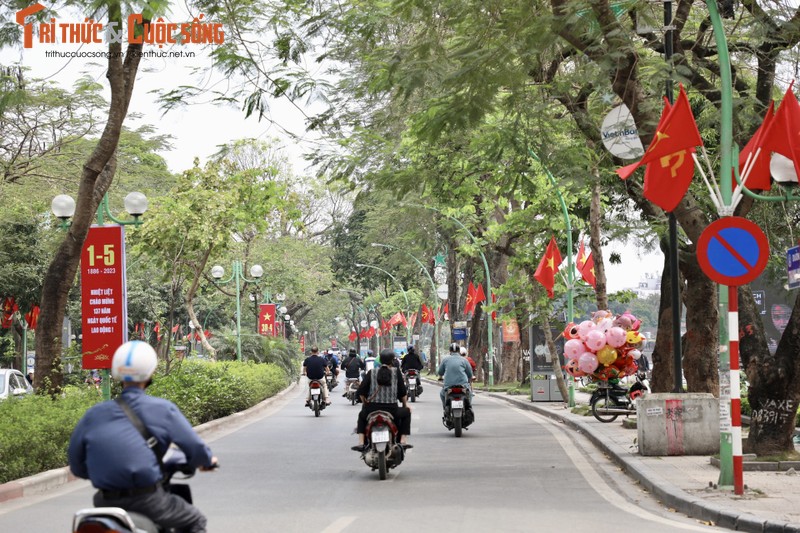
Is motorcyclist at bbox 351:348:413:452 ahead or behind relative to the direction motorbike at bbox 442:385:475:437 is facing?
behind

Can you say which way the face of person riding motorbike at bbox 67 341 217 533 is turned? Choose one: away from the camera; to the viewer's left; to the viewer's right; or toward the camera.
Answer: away from the camera

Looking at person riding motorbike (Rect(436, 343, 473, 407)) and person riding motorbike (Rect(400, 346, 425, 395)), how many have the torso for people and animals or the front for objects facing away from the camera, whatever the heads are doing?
2

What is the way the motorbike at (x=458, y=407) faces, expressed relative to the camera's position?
facing away from the viewer

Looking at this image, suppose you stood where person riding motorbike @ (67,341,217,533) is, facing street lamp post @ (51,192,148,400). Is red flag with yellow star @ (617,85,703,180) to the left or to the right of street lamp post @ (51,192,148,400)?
right

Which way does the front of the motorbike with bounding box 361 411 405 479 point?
away from the camera

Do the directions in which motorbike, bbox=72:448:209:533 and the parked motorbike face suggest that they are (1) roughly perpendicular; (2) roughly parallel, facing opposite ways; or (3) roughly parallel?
roughly perpendicular

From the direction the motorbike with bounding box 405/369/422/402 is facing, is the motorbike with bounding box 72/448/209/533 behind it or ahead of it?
behind

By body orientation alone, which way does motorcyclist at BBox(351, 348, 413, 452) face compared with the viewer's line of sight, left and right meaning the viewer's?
facing away from the viewer

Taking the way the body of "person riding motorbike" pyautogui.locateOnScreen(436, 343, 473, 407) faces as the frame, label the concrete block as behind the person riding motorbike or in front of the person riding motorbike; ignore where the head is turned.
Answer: behind

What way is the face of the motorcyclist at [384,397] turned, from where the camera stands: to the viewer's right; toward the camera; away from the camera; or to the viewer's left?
away from the camera

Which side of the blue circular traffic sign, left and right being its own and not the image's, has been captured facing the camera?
front

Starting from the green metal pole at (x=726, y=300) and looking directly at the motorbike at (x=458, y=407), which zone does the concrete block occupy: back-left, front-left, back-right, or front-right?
front-right

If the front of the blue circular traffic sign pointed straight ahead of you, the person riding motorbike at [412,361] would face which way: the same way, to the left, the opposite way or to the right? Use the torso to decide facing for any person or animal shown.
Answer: the opposite way

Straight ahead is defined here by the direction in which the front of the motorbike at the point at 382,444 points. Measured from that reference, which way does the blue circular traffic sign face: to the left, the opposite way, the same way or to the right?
the opposite way
